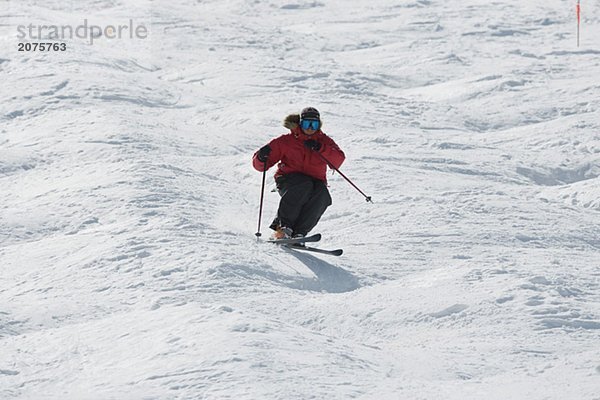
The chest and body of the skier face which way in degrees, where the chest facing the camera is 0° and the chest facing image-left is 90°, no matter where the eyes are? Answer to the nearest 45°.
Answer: approximately 0°
